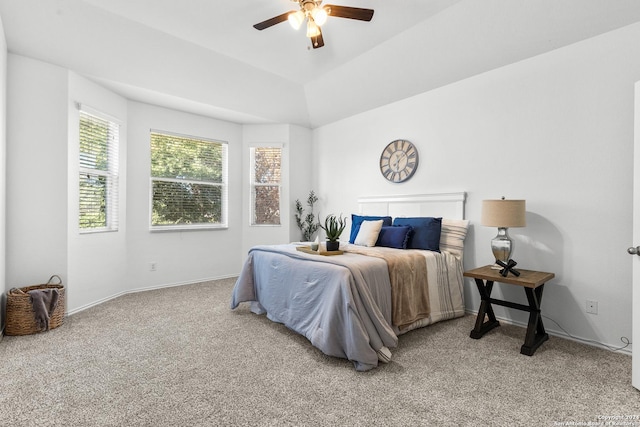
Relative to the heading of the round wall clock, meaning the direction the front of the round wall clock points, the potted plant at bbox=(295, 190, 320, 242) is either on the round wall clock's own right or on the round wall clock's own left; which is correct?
on the round wall clock's own right

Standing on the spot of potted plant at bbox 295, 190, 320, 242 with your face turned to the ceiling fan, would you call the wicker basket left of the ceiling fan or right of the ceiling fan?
right

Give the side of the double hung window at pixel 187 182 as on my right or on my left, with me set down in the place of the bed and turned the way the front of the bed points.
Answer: on my right

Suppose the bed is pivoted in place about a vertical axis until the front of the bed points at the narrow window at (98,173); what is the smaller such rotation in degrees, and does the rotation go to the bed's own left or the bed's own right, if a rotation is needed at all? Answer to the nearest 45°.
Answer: approximately 45° to the bed's own right

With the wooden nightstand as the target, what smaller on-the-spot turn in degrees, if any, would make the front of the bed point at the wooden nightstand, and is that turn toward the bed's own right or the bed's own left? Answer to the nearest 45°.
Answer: approximately 135° to the bed's own left

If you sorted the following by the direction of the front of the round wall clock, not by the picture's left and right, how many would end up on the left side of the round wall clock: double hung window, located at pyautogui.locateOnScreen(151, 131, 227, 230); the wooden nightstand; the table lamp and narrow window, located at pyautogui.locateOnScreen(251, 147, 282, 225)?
2

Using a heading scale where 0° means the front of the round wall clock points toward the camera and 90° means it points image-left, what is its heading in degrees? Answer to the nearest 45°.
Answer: approximately 45°

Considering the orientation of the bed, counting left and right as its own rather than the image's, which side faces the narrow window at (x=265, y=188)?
right

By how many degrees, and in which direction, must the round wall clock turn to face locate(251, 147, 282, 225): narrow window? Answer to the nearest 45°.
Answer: approximately 45° to its right

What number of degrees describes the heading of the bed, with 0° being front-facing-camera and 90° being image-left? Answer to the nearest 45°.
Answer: approximately 45°
